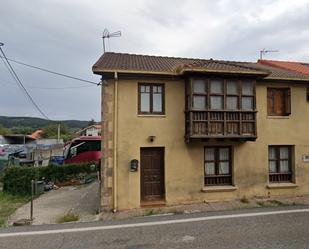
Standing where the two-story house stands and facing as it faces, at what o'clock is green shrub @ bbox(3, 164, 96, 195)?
The green shrub is roughly at 4 o'clock from the two-story house.

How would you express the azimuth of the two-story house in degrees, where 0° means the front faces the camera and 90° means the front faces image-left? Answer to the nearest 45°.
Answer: approximately 0°
